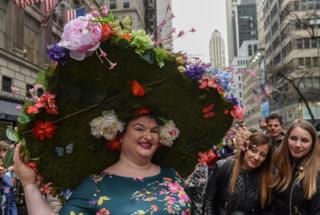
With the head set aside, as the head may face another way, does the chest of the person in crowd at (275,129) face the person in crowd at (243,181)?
yes

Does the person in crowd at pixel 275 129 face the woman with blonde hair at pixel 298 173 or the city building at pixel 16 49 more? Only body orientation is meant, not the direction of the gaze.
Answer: the woman with blonde hair

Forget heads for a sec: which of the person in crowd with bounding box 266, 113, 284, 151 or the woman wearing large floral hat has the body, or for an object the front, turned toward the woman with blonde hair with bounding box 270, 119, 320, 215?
the person in crowd

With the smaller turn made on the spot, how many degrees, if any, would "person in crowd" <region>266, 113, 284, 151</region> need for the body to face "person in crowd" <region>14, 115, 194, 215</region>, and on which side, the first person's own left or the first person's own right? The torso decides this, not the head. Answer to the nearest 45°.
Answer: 0° — they already face them

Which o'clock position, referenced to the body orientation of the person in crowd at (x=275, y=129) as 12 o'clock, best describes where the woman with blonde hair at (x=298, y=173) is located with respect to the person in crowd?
The woman with blonde hair is roughly at 12 o'clock from the person in crowd.

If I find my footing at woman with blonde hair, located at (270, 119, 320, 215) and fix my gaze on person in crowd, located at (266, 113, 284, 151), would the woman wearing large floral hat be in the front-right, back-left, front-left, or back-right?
back-left

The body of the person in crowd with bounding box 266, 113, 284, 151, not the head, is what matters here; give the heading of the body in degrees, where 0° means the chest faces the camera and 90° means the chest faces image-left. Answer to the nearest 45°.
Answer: approximately 0°

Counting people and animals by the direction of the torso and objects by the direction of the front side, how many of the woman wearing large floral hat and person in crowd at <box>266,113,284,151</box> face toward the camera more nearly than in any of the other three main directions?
2

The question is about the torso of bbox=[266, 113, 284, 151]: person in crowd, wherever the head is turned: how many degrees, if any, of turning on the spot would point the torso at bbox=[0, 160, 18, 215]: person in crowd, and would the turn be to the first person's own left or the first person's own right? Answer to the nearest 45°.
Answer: approximately 90° to the first person's own right
